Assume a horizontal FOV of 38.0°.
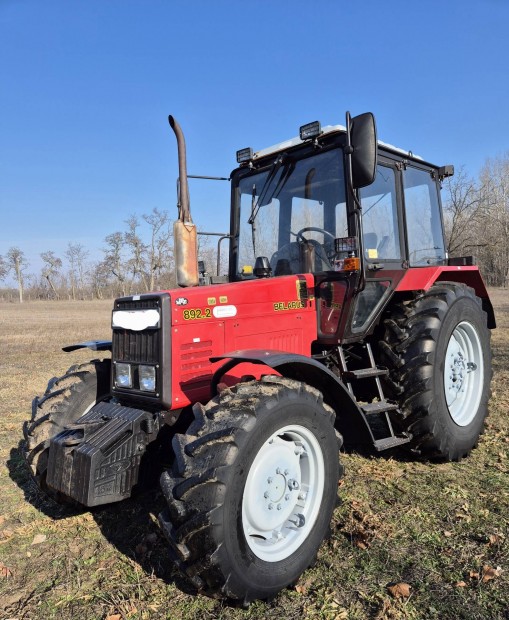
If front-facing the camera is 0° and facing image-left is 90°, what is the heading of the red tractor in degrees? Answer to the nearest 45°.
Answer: approximately 45°

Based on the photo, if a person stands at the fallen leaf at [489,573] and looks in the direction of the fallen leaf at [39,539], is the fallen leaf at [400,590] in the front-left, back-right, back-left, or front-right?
front-left

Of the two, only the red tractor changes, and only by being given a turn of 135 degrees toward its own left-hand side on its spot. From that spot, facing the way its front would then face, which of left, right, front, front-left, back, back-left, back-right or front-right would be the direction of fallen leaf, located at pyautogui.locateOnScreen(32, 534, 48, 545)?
back

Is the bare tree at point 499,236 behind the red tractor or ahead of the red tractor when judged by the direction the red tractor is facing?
behind

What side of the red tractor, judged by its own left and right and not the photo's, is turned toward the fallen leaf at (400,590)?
left

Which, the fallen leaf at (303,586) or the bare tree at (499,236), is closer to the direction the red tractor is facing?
the fallen leaf

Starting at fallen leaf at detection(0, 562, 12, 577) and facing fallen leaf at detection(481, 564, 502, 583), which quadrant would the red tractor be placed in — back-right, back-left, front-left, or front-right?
front-left
